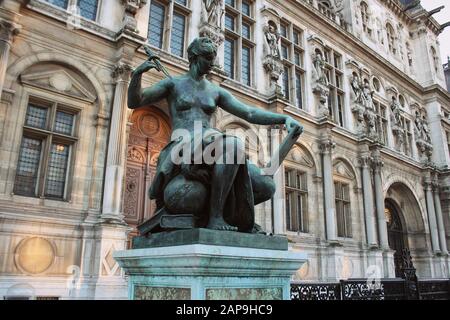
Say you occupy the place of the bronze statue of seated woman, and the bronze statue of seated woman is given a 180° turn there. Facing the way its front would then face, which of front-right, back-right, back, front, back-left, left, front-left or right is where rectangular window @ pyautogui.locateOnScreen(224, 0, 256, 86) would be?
front

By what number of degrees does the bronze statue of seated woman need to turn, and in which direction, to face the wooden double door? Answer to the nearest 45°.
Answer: approximately 180°

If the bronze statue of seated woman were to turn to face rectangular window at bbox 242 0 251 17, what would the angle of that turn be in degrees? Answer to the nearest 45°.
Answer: approximately 180°

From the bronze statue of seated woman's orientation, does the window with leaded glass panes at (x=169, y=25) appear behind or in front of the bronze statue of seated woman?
behind

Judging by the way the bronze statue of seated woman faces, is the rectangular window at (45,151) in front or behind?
behind

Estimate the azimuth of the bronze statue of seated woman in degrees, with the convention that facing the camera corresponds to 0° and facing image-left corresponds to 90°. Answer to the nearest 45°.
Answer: approximately 0°

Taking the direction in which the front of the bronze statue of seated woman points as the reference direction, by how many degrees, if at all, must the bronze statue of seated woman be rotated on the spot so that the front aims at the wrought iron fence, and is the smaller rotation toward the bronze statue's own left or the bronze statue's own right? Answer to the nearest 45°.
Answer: approximately 135° to the bronze statue's own left
